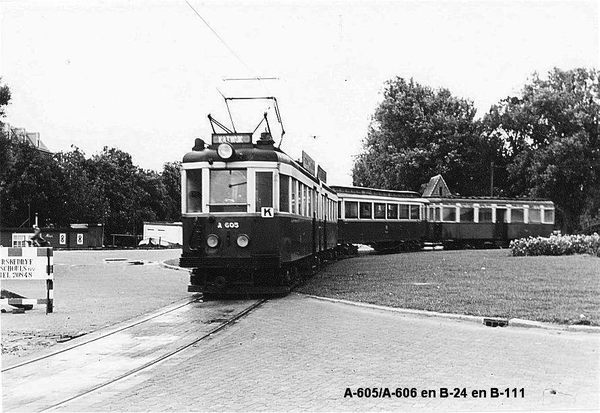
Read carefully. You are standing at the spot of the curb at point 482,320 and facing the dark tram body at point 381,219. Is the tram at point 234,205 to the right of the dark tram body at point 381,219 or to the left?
left

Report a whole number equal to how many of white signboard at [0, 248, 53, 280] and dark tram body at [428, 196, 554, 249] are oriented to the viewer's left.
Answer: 1

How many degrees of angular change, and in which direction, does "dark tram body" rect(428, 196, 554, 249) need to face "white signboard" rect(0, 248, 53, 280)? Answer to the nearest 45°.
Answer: approximately 90° to its left

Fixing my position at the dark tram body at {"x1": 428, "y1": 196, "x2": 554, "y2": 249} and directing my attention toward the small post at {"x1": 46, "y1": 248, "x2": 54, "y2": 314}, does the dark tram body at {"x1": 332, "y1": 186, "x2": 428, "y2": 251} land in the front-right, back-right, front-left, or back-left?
front-right

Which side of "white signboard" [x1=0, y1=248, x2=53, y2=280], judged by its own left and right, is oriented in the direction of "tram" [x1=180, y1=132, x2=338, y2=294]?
left

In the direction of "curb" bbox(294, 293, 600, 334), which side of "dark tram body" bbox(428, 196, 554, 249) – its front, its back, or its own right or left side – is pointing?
left

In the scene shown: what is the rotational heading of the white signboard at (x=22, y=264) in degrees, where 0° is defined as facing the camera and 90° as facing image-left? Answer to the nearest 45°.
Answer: approximately 0°

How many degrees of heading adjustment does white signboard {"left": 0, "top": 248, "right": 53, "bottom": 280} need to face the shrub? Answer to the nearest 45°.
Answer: approximately 135° to its left

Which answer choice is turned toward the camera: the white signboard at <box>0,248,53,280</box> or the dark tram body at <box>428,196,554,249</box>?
the white signboard

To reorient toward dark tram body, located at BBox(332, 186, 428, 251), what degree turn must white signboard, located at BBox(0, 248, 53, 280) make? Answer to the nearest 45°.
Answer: approximately 135° to its left

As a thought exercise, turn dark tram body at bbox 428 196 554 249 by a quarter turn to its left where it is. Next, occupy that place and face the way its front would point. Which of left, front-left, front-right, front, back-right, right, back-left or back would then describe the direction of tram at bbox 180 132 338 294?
front

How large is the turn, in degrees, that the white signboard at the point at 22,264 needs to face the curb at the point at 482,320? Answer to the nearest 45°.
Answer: approximately 45° to its left

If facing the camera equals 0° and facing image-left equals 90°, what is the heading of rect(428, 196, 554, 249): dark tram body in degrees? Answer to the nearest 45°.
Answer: approximately 90°

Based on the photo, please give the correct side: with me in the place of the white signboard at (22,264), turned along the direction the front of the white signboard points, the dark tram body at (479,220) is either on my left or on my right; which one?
on my left
